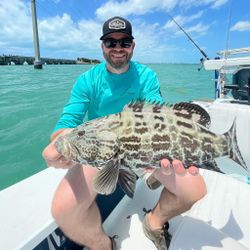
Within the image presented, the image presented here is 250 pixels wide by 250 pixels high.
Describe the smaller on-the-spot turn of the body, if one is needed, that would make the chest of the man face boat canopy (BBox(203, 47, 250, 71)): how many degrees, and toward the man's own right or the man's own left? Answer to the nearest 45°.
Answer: approximately 135° to the man's own left

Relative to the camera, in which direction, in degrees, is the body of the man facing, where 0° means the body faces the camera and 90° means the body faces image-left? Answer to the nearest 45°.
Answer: approximately 0°
